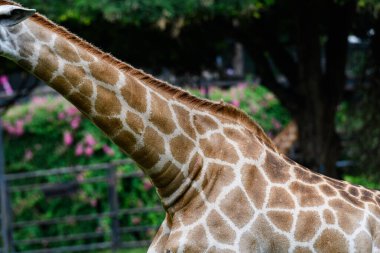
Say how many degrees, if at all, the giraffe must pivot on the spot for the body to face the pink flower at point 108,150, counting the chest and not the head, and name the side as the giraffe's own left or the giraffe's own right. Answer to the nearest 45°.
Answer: approximately 90° to the giraffe's own right

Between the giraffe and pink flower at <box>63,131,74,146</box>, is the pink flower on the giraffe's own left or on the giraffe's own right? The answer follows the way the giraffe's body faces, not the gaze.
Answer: on the giraffe's own right

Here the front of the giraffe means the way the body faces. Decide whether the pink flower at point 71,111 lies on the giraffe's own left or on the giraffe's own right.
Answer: on the giraffe's own right

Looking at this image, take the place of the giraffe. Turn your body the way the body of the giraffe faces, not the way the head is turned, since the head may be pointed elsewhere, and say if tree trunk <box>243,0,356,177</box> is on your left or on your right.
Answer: on your right

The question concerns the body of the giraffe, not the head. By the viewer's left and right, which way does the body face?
facing to the left of the viewer

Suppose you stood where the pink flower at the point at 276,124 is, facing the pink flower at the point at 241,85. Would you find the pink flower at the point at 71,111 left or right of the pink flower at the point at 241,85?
left

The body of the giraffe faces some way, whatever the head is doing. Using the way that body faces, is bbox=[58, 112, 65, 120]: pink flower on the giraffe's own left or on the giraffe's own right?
on the giraffe's own right

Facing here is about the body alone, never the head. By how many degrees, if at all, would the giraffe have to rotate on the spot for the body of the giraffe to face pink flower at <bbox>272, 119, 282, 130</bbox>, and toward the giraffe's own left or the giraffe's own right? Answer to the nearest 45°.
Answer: approximately 90° to the giraffe's own right

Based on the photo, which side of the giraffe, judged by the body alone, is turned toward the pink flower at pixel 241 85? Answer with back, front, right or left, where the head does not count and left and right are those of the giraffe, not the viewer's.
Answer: right
